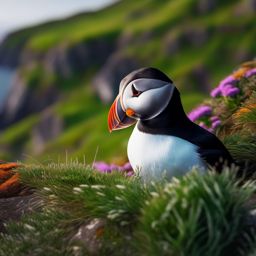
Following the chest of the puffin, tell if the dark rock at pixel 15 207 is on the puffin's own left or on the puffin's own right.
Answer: on the puffin's own right

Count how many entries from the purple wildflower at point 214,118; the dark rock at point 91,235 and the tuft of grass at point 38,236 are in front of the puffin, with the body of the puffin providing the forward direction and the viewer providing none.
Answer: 2

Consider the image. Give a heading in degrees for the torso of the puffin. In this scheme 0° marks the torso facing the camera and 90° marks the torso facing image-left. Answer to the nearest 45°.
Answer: approximately 45°

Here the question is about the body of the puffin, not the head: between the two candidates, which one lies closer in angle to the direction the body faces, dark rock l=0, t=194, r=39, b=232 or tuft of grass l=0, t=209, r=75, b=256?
the tuft of grass

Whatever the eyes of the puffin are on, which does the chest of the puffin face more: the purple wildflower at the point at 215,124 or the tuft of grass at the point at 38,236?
the tuft of grass

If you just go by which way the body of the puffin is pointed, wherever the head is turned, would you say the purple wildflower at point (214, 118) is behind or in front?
behind

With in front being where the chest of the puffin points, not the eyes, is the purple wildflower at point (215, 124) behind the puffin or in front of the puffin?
behind

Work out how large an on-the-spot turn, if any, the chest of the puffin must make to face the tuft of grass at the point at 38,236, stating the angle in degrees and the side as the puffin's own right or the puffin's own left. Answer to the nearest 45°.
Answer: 0° — it already faces it

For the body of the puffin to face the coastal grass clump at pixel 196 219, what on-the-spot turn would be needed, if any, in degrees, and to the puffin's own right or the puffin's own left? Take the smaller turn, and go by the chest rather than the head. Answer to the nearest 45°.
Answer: approximately 45° to the puffin's own left

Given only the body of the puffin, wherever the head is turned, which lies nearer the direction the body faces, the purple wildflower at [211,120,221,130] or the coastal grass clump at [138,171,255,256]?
the coastal grass clump

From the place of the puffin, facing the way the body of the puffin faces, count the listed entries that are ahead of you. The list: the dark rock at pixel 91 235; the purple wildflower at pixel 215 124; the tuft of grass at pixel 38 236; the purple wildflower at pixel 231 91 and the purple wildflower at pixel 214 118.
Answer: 2

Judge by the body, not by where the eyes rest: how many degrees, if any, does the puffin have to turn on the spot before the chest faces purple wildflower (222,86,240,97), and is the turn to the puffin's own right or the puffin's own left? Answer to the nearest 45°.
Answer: approximately 135° to the puffin's own right
